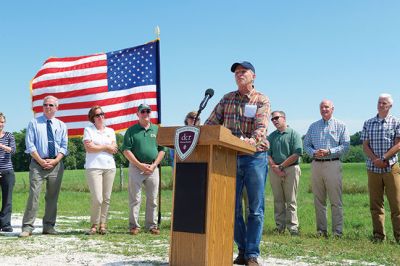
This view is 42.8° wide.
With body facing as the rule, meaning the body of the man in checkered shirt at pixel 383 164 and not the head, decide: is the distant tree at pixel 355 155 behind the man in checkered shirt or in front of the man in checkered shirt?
behind

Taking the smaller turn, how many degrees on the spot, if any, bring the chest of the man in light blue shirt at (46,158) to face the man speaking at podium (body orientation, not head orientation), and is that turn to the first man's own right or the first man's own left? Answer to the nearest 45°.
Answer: approximately 45° to the first man's own left

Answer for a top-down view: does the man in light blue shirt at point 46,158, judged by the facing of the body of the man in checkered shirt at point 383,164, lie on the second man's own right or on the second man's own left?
on the second man's own right

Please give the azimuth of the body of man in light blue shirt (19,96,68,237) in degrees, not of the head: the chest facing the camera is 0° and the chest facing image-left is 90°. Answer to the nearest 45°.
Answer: approximately 0°

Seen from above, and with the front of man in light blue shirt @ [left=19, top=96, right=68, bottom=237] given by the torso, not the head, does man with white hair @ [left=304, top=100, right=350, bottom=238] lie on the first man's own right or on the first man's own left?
on the first man's own left

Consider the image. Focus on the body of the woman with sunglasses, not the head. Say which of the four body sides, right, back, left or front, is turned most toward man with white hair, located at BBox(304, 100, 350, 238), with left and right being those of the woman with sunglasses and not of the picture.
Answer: left

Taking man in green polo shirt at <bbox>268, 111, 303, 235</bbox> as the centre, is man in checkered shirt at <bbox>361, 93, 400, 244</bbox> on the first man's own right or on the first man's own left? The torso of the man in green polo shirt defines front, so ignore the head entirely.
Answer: on the first man's own left

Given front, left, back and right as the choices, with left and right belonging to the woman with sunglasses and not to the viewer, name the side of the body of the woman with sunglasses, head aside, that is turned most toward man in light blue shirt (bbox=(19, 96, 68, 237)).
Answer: right

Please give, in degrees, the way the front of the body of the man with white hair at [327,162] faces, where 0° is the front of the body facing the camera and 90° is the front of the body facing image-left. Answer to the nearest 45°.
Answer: approximately 0°

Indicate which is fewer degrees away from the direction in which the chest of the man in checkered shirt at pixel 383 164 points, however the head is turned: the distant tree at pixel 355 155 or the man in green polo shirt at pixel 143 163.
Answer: the man in green polo shirt

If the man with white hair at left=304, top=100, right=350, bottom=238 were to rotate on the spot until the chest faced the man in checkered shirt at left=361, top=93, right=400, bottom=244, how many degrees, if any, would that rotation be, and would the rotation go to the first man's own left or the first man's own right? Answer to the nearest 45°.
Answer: approximately 45° to the first man's own left

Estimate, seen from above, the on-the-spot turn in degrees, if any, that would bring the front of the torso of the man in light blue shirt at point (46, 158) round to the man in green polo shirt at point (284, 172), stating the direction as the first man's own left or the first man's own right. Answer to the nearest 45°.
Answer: approximately 90° to the first man's own left
